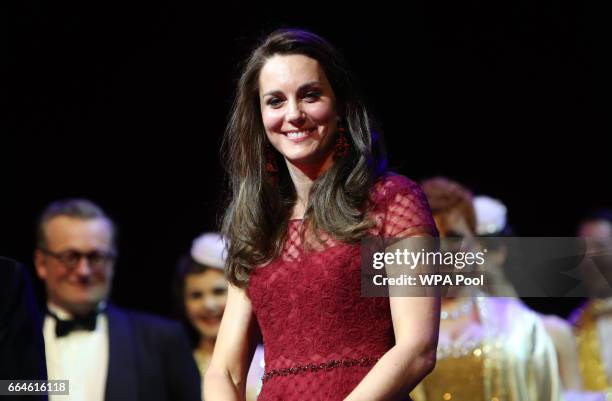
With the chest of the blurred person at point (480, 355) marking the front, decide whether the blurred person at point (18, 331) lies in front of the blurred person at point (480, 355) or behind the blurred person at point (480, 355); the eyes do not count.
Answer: in front

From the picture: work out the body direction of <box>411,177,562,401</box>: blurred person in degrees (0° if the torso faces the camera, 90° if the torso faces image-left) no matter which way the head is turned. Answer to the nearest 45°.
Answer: approximately 45°

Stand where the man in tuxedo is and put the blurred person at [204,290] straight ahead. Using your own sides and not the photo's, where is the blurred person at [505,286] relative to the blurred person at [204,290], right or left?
right

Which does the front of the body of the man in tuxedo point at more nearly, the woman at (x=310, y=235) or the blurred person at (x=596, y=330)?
the woman

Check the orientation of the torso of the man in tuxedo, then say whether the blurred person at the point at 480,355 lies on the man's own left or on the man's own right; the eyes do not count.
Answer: on the man's own left

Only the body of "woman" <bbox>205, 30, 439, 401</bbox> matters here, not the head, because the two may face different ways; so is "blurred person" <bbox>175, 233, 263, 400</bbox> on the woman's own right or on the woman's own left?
on the woman's own right

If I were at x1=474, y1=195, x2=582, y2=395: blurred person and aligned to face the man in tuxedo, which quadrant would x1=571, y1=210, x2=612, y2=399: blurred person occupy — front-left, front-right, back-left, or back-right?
back-right

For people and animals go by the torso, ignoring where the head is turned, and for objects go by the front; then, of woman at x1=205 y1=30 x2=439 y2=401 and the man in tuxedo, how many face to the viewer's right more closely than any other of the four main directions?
0
